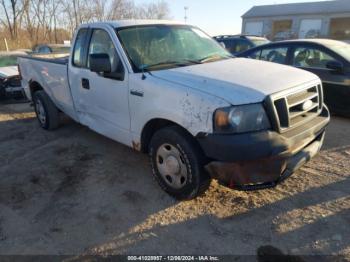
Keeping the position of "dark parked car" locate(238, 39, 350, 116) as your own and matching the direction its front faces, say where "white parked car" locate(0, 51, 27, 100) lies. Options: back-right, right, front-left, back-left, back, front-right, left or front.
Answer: back-right

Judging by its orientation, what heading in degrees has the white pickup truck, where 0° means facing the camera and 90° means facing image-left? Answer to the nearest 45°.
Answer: approximately 315°

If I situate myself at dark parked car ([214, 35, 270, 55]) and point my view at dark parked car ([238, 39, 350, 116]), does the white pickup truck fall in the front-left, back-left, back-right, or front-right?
front-right

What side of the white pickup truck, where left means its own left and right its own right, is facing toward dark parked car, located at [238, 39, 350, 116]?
left

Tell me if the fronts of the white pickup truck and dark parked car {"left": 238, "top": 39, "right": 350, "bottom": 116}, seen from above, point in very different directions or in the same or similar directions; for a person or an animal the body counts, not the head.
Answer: same or similar directions

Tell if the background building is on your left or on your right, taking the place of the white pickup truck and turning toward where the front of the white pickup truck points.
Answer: on your left

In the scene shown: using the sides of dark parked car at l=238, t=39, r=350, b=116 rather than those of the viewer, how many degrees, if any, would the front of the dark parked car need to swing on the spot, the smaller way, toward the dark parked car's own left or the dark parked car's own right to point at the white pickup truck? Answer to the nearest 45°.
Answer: approximately 90° to the dark parked car's own right

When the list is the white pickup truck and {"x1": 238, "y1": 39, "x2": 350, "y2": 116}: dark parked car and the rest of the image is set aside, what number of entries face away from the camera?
0

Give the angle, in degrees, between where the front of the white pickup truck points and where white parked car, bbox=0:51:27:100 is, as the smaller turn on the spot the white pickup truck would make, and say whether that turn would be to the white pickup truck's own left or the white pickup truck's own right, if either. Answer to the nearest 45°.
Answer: approximately 180°
